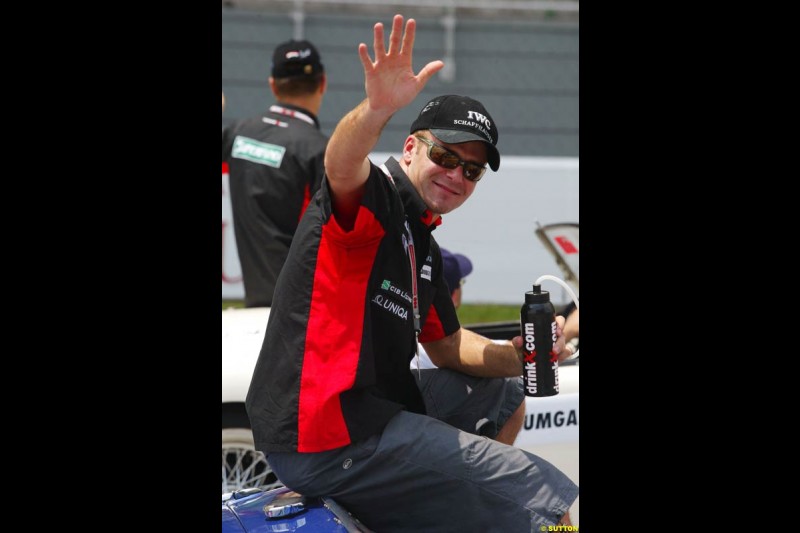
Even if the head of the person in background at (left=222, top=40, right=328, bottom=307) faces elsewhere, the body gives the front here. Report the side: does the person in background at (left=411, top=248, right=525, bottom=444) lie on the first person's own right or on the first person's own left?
on the first person's own right

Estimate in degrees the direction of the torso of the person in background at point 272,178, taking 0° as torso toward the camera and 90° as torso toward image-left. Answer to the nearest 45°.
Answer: approximately 225°

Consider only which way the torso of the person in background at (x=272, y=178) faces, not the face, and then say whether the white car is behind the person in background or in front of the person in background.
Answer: behind

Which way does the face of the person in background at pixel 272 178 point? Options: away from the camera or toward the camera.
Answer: away from the camera
